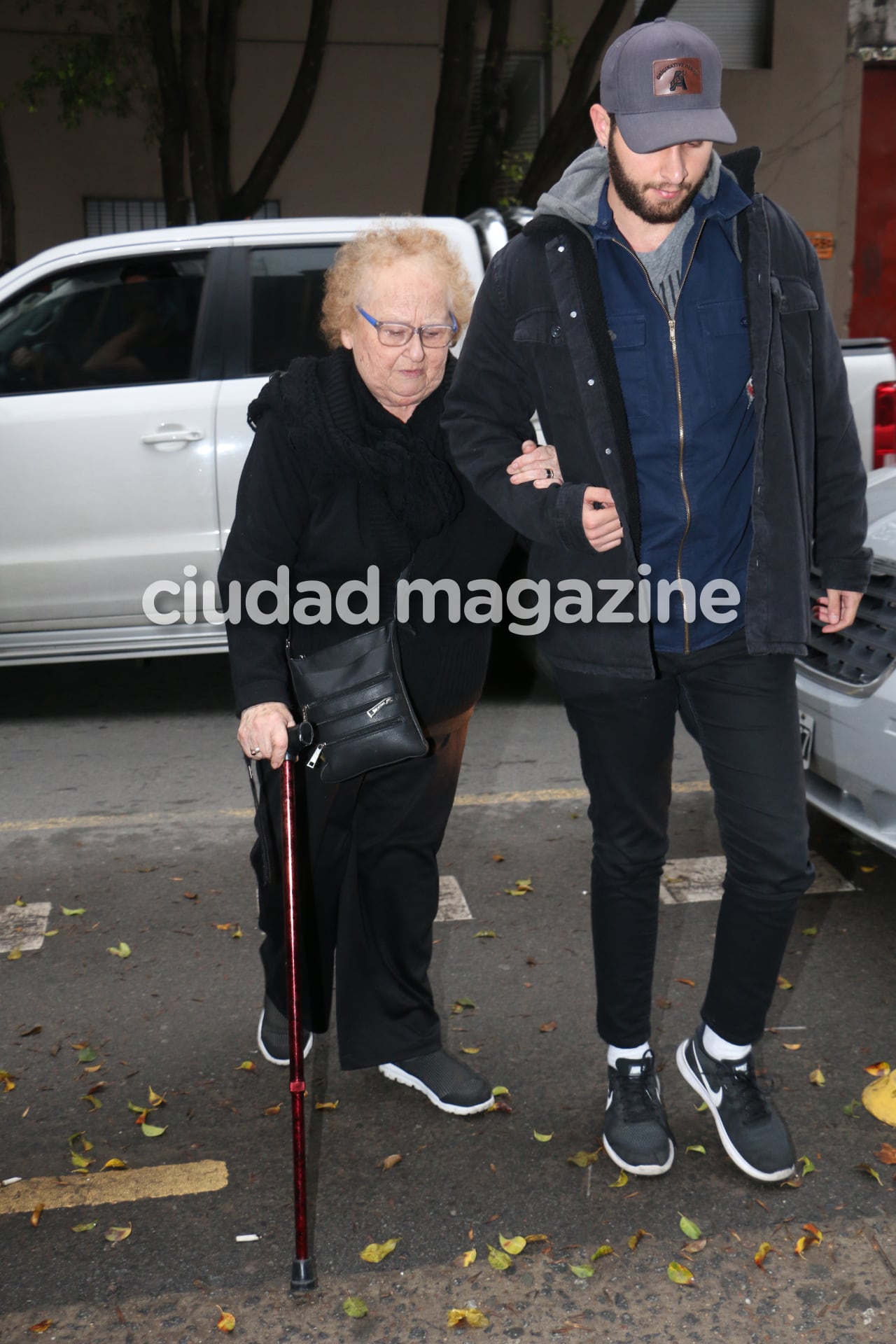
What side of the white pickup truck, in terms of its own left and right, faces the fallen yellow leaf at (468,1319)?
left

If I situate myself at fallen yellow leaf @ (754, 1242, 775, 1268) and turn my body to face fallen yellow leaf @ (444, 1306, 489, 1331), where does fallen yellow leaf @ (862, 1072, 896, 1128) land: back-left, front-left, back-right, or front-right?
back-right

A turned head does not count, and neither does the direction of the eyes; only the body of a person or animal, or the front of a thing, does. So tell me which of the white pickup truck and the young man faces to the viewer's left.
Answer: the white pickup truck

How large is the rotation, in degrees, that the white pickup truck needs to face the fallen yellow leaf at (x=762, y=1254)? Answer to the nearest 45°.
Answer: approximately 135° to its left

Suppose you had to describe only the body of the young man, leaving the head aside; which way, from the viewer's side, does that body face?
toward the camera

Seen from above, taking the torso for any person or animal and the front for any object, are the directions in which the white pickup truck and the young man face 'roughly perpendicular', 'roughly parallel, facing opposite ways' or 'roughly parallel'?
roughly perpendicular

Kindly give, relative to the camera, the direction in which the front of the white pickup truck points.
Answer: facing to the left of the viewer

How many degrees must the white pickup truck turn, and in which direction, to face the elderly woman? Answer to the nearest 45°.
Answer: approximately 90° to its left

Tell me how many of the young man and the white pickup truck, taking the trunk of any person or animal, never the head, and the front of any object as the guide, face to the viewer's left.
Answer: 1

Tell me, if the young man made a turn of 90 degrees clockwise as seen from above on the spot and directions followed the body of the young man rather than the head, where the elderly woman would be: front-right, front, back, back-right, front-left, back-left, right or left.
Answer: front
